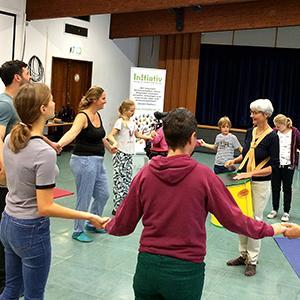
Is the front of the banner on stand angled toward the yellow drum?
yes

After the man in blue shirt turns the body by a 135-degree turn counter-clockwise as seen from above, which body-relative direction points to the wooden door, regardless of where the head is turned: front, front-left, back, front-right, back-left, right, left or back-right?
front-right

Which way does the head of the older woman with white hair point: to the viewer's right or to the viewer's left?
to the viewer's left

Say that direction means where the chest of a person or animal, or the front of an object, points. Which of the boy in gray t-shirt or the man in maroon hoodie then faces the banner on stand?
the man in maroon hoodie

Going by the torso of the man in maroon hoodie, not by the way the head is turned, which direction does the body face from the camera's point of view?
away from the camera

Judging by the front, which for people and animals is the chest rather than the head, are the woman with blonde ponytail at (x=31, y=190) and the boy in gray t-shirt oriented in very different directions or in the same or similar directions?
very different directions

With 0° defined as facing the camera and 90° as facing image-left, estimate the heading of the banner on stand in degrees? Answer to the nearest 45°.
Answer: approximately 0°

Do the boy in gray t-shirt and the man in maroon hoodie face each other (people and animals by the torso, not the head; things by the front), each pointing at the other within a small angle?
yes

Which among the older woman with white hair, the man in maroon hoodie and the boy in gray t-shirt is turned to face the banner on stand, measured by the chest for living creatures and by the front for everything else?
the man in maroon hoodie

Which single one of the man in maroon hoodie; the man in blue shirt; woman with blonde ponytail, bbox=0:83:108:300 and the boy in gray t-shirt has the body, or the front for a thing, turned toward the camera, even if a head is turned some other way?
the boy in gray t-shirt

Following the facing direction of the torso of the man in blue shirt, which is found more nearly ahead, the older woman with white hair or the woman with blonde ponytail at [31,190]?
the older woman with white hair

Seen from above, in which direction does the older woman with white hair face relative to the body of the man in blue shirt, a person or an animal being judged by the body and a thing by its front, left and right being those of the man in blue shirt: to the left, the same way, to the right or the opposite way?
the opposite way

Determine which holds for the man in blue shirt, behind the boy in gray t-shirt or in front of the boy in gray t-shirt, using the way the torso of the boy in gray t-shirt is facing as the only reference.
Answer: in front

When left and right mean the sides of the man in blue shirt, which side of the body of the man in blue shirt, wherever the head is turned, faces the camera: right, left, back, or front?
right

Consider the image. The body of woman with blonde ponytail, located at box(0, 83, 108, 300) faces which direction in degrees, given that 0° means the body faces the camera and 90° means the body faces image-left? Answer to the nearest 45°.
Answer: approximately 225°
